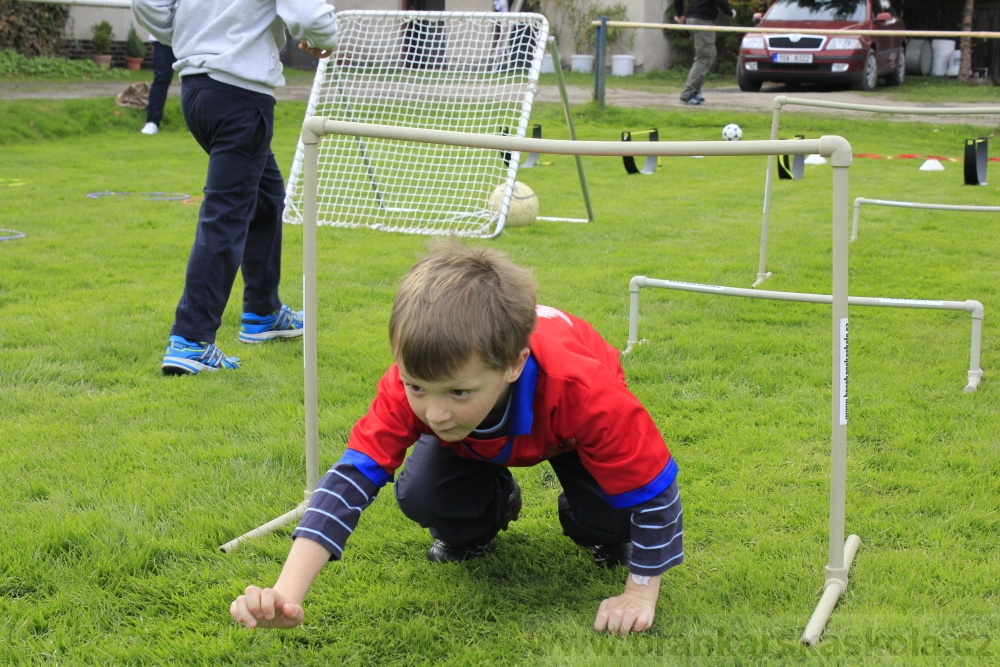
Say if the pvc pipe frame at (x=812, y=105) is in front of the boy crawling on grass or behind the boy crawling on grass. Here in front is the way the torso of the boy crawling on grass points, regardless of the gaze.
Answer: behind

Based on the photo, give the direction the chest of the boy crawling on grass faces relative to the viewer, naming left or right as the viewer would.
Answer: facing the viewer and to the left of the viewer

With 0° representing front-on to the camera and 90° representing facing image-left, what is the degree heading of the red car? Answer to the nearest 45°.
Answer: approximately 45°

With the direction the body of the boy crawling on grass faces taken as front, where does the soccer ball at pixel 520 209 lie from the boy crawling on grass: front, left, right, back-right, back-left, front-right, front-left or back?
back-right

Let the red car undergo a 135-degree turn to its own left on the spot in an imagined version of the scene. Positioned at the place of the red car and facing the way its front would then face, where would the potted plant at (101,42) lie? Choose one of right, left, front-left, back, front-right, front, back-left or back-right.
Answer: back

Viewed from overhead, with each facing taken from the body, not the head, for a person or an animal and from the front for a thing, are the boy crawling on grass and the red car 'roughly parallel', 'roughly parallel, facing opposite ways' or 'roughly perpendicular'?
roughly parallel

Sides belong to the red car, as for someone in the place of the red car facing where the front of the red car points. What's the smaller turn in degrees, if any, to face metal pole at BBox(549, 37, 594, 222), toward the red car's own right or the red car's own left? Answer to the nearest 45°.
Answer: approximately 45° to the red car's own left

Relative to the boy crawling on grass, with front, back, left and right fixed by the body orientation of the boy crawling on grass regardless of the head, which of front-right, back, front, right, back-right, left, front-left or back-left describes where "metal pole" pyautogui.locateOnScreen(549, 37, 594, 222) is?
back-right

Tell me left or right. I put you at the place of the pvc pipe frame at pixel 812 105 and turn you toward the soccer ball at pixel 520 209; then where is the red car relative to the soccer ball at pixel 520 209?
right

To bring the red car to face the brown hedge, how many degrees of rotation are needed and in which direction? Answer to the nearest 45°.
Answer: approximately 45° to its right

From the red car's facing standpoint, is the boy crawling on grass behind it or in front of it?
in front

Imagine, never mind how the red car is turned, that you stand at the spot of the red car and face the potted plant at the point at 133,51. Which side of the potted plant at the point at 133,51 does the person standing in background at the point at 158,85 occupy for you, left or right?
left

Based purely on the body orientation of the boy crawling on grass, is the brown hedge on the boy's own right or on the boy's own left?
on the boy's own right

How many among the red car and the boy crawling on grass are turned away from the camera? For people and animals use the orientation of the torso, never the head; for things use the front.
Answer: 0
